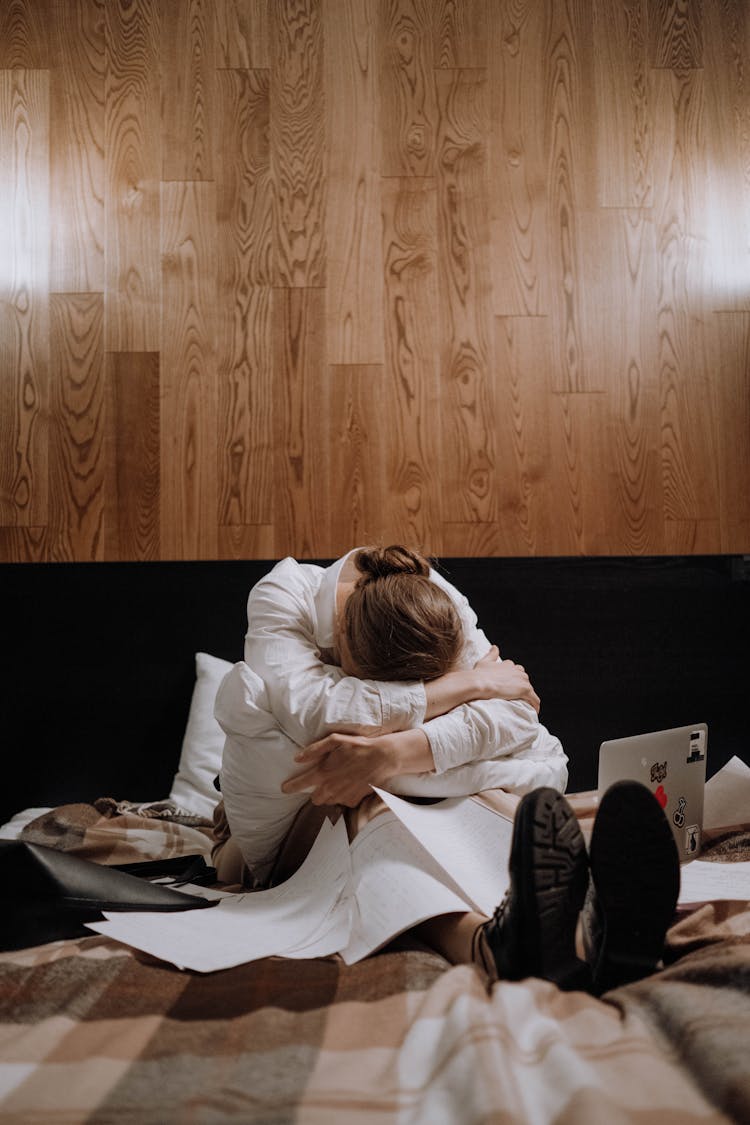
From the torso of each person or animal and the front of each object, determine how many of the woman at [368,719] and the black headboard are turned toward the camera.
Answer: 2

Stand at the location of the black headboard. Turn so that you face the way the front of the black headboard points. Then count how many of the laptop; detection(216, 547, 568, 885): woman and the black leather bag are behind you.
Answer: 0

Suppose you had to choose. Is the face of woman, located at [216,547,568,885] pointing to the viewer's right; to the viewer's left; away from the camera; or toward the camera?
toward the camera

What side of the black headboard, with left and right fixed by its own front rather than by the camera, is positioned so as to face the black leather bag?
front

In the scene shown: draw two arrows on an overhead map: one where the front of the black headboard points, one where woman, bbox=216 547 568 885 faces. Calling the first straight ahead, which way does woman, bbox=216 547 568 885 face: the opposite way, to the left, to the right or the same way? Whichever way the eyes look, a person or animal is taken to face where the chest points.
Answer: the same way

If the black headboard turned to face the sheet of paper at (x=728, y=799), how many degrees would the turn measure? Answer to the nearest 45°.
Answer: approximately 45° to its left

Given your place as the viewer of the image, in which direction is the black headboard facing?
facing the viewer

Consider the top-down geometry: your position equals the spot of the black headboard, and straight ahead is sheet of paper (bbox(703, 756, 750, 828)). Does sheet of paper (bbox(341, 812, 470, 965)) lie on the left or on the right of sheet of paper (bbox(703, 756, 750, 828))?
right
